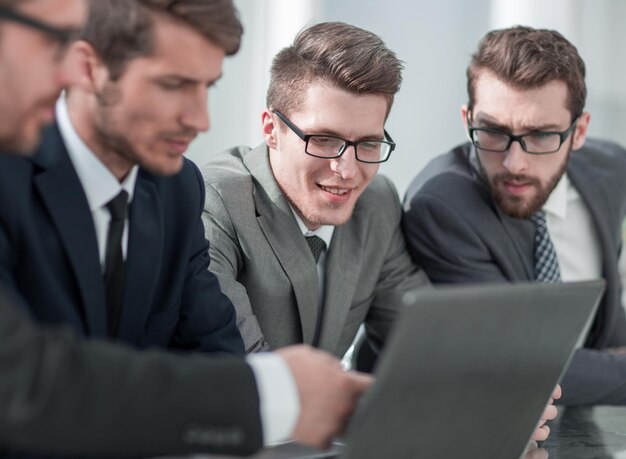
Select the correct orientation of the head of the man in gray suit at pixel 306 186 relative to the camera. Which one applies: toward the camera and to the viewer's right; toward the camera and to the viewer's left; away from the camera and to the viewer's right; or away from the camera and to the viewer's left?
toward the camera and to the viewer's right

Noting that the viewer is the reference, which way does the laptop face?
facing away from the viewer and to the left of the viewer

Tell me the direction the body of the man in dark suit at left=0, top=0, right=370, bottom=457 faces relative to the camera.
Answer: to the viewer's right

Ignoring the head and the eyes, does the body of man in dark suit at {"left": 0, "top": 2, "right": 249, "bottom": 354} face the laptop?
yes

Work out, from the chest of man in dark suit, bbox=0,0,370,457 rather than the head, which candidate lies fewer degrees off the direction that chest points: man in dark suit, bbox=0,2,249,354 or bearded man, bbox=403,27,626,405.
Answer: the bearded man

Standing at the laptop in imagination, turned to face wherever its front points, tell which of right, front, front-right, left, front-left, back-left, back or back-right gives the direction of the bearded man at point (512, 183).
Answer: front-right

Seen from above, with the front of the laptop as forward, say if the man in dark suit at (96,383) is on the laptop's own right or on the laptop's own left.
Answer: on the laptop's own left

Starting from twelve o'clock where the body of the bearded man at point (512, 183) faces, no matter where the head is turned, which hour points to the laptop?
The laptop is roughly at 12 o'clock from the bearded man.

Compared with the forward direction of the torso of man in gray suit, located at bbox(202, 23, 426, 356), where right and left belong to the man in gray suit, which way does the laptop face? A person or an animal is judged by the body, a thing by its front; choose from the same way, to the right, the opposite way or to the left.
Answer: the opposite way
